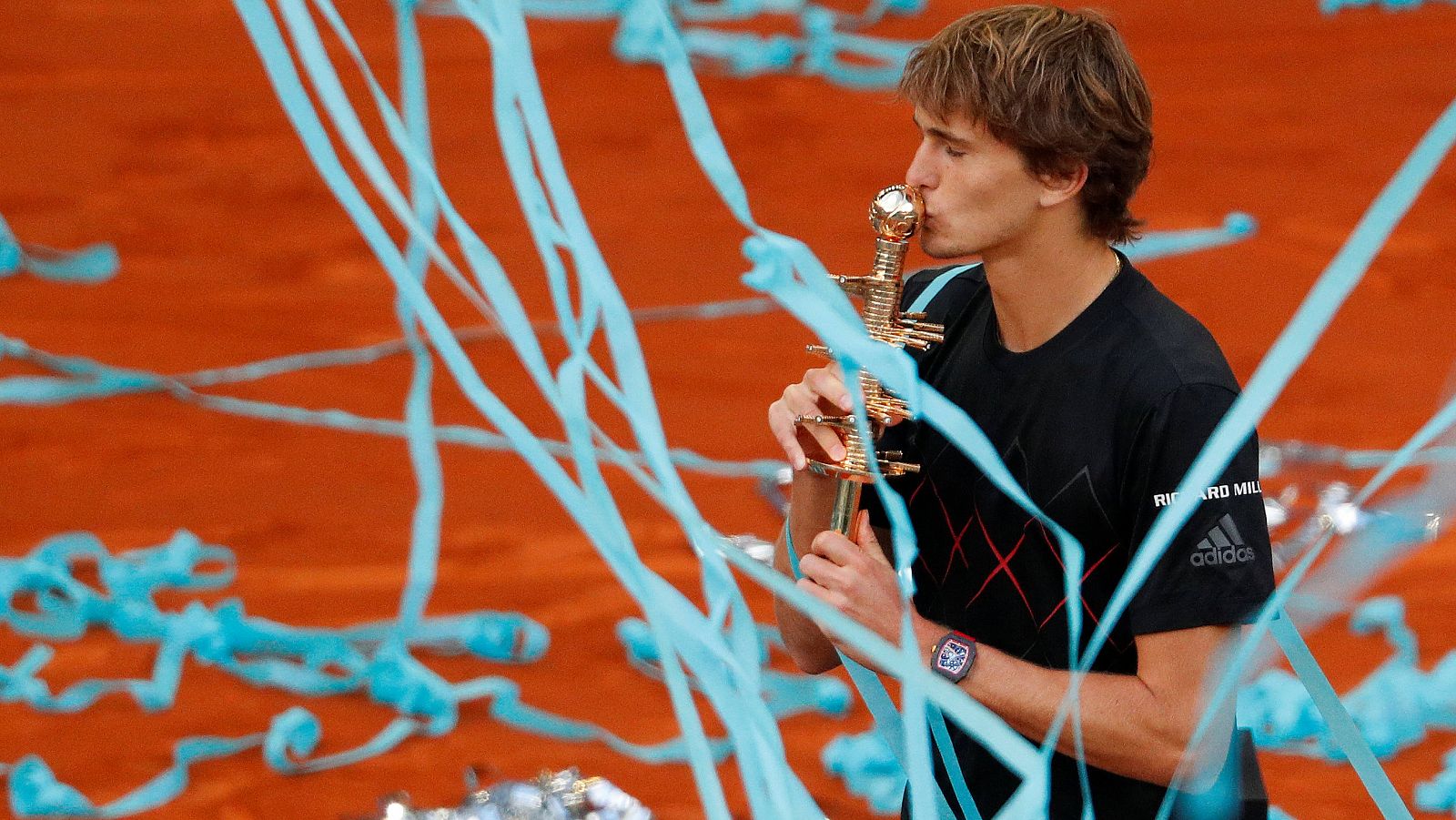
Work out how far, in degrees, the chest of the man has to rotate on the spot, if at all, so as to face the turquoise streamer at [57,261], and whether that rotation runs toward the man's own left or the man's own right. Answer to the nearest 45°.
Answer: approximately 90° to the man's own right

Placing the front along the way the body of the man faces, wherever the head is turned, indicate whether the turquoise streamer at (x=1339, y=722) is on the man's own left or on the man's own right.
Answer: on the man's own left

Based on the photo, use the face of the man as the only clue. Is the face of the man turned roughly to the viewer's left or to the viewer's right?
to the viewer's left

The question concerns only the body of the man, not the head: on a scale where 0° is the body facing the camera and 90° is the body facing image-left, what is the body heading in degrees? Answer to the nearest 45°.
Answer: approximately 45°
